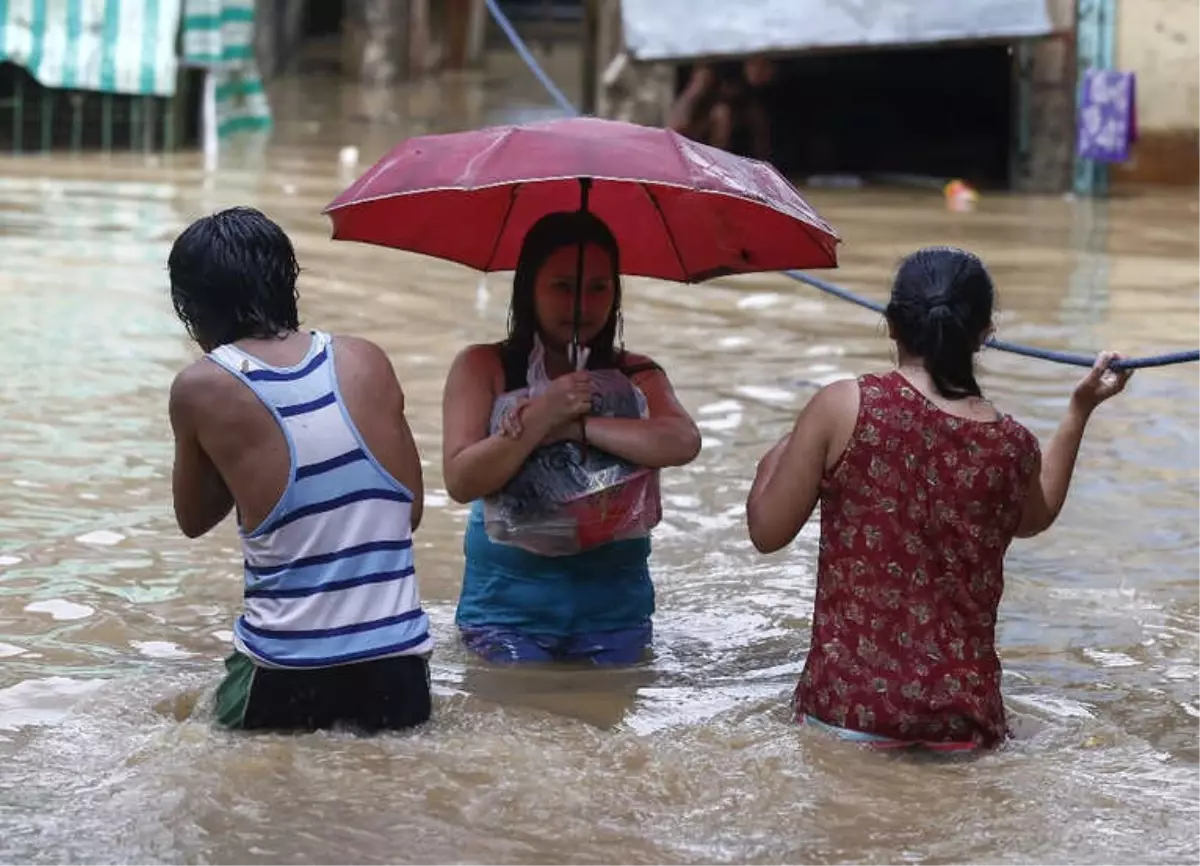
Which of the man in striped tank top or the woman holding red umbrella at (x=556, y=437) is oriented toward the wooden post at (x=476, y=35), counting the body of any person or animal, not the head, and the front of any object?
the man in striped tank top

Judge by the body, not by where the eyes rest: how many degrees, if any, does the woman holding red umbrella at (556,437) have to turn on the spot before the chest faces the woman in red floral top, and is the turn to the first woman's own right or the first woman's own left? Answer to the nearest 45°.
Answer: approximately 45° to the first woman's own left

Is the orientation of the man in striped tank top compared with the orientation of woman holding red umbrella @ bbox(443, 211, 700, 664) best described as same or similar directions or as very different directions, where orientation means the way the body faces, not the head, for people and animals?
very different directions

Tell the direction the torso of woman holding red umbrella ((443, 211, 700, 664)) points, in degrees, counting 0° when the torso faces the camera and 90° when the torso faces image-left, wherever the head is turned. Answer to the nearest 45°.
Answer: approximately 0°

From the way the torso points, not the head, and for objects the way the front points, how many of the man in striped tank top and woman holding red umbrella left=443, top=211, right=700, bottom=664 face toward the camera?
1

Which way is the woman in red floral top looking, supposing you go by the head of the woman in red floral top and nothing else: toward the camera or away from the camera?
away from the camera

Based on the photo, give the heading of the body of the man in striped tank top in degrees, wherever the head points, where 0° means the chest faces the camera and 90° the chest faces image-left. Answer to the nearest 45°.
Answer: approximately 180°

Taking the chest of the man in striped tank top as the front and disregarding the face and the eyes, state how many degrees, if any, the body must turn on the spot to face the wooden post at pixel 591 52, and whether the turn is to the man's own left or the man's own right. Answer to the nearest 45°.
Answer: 0° — they already face it

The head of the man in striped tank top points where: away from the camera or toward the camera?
away from the camera

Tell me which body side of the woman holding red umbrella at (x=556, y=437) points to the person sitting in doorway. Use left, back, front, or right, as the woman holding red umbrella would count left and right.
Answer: back

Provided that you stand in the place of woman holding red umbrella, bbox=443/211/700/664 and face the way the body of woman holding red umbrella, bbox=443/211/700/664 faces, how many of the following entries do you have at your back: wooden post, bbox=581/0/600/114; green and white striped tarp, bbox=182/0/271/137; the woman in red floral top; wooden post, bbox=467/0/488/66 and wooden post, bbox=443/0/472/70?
4

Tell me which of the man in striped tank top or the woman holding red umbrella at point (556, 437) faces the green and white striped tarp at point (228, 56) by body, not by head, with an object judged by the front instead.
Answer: the man in striped tank top

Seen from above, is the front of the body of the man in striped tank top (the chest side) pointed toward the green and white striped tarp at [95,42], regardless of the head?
yes

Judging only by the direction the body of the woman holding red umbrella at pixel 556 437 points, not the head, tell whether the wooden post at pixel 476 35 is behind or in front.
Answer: behind

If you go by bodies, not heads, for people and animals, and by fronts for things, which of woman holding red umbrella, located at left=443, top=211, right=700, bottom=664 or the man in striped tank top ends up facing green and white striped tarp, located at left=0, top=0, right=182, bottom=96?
the man in striped tank top
